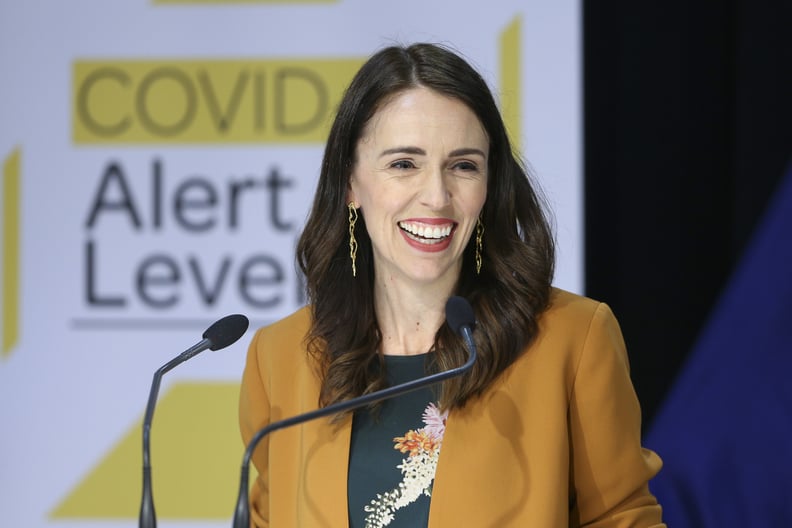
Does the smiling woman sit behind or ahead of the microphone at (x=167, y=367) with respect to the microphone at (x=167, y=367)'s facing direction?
ahead

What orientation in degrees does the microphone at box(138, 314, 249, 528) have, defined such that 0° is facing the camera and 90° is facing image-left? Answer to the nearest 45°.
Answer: approximately 270°

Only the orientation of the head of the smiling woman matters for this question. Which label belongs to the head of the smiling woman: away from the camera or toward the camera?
toward the camera
